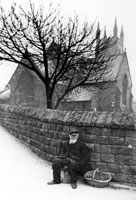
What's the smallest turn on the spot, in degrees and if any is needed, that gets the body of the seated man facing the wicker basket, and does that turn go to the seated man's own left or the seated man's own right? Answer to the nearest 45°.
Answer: approximately 135° to the seated man's own left
